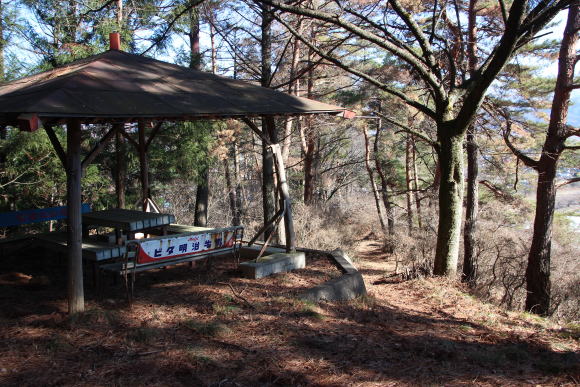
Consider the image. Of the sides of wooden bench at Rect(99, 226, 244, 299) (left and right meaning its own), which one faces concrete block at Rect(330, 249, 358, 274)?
right

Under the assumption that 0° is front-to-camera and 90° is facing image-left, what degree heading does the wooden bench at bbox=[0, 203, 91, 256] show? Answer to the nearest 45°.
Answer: approximately 315°

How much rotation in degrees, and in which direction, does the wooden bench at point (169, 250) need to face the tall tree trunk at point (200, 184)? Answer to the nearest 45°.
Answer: approximately 45° to its right

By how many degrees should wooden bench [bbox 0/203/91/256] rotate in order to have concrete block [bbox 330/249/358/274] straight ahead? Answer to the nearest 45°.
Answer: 0° — it already faces it

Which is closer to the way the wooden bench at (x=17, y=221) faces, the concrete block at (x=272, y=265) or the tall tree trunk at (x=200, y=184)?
the concrete block

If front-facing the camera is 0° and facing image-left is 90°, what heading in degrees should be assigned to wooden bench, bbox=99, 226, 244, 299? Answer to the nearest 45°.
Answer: approximately 135°

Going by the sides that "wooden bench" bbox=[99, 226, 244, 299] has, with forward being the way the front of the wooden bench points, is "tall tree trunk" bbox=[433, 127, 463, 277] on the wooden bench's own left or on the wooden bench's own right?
on the wooden bench's own right

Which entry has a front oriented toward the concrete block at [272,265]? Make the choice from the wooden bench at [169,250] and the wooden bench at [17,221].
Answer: the wooden bench at [17,221]

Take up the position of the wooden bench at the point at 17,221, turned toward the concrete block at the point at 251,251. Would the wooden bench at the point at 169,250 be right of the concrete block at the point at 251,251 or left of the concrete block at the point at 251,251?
right
